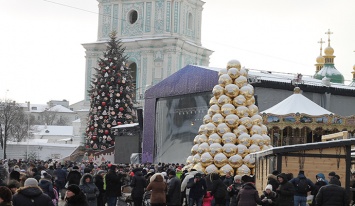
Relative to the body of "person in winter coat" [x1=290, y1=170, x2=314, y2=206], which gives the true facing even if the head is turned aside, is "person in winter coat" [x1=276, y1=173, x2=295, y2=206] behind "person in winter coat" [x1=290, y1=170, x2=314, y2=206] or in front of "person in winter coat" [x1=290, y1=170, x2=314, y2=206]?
behind

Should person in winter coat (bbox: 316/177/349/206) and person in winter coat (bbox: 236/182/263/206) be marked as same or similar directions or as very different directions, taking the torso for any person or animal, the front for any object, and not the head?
same or similar directions

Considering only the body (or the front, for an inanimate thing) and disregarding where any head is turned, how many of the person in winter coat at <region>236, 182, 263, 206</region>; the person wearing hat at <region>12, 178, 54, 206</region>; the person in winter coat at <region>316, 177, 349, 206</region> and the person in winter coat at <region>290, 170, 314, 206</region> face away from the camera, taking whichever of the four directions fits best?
4

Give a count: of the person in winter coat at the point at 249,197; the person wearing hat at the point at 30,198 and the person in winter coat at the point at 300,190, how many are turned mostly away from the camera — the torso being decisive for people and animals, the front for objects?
3

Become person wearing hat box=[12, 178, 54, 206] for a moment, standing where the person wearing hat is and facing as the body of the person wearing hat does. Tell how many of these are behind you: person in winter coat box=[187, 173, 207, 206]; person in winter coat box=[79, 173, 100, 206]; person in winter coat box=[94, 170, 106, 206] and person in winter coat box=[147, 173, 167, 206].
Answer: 0

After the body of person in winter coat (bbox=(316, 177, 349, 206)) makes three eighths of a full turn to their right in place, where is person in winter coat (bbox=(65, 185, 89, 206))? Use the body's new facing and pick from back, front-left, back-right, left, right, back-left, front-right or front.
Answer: right

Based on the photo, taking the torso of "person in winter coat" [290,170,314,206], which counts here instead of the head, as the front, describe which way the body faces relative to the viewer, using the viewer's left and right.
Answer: facing away from the viewer

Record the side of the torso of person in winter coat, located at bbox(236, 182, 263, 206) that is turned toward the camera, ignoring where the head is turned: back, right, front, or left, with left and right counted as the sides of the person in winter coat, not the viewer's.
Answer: back

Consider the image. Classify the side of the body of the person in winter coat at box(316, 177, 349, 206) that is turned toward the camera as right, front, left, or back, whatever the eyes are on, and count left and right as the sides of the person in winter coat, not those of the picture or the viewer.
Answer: back

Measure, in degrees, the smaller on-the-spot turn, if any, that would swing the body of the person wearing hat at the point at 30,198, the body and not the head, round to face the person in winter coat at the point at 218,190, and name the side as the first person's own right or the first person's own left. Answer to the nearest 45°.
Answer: approximately 45° to the first person's own right

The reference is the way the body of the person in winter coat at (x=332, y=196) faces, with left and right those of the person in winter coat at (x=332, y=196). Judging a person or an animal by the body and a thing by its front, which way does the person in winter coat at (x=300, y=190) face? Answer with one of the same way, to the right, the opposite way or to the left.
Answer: the same way

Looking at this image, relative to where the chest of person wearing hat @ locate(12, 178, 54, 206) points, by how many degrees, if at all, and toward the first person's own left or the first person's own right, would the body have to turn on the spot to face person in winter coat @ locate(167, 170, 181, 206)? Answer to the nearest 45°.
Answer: approximately 45° to the first person's own right

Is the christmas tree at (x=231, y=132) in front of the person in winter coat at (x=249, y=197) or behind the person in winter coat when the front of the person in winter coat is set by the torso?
in front

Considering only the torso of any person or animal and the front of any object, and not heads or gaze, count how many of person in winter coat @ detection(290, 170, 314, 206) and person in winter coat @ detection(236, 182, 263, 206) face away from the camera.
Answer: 2

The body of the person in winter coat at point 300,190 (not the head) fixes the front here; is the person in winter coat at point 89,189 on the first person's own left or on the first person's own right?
on the first person's own left

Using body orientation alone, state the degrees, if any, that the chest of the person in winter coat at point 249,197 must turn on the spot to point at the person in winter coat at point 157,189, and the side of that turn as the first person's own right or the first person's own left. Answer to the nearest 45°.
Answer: approximately 45° to the first person's own left

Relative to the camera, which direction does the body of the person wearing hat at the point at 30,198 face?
away from the camera
